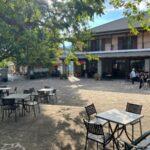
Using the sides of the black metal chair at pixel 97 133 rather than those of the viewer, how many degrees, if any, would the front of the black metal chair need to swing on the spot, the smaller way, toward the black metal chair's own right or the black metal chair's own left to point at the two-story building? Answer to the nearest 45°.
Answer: approximately 45° to the black metal chair's own left

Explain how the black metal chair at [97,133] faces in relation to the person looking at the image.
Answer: facing away from the viewer and to the right of the viewer

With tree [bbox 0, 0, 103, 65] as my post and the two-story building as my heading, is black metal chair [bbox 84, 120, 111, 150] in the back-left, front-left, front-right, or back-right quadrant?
back-right

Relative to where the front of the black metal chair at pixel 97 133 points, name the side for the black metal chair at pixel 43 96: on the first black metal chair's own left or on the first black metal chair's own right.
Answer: on the first black metal chair's own left

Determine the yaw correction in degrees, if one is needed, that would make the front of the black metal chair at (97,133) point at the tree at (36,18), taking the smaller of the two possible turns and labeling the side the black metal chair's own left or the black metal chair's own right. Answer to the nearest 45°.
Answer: approximately 90° to the black metal chair's own left
